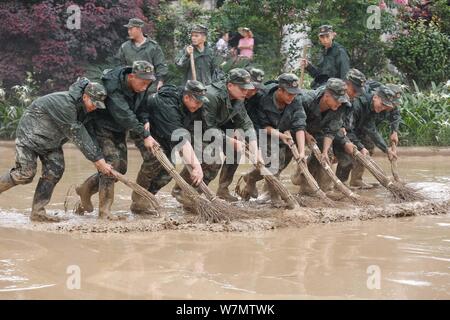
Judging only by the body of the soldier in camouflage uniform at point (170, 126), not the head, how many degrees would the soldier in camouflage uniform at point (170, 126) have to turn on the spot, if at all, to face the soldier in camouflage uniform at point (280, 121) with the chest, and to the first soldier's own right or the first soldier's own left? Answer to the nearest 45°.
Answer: approximately 90° to the first soldier's own left

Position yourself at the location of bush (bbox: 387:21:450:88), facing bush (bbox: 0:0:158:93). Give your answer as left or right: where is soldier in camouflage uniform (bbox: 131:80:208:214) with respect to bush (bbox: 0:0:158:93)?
left

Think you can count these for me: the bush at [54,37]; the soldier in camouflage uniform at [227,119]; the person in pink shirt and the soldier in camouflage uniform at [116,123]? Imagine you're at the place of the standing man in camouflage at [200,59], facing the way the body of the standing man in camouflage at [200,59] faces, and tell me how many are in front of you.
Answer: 2

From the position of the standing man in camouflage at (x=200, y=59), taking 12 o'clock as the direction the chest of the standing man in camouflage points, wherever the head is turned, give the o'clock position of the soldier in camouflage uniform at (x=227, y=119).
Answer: The soldier in camouflage uniform is roughly at 12 o'clock from the standing man in camouflage.

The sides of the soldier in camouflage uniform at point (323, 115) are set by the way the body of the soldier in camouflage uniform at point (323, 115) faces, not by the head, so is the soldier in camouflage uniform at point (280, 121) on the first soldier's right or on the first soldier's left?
on the first soldier's right

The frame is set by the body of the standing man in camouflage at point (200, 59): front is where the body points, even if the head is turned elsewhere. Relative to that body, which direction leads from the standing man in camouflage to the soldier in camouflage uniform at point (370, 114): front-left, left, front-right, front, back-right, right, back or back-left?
front-left

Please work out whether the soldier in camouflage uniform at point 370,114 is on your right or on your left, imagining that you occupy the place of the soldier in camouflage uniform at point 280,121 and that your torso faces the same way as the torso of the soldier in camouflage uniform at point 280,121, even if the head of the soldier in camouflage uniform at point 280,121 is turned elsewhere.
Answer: on your left

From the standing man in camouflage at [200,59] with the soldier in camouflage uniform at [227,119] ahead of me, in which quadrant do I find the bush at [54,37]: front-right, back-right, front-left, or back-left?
back-right

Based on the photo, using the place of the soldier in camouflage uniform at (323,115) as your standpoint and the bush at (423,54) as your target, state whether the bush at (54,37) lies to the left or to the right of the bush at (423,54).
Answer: left
